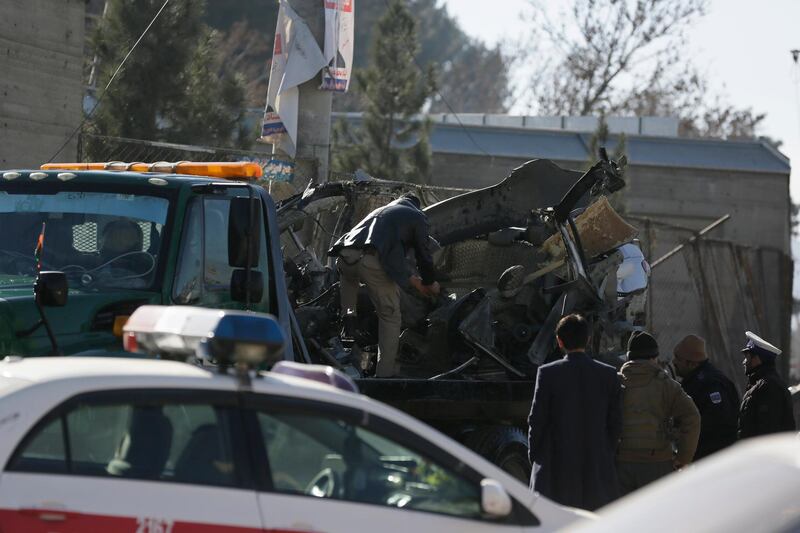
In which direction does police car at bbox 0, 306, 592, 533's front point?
to the viewer's right

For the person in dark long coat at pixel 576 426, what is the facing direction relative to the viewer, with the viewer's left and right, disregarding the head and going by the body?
facing away from the viewer

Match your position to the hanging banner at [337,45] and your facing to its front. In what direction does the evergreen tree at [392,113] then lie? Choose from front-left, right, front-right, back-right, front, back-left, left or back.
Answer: back

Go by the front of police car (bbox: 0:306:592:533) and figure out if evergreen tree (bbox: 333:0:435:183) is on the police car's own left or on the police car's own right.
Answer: on the police car's own left

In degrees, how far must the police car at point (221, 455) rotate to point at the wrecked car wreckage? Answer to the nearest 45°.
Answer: approximately 90° to its left

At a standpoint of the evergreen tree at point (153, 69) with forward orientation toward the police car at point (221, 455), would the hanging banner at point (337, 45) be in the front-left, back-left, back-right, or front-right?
front-left

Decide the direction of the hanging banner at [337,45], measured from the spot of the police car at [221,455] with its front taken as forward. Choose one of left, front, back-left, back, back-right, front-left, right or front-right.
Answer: left

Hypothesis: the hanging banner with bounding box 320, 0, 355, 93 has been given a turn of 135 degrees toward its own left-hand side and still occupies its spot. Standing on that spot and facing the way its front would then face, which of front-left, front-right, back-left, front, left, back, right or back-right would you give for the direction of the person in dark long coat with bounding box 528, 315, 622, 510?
back-right

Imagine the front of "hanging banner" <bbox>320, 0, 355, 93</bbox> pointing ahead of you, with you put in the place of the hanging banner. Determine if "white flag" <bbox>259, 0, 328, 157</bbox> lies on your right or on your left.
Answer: on your right

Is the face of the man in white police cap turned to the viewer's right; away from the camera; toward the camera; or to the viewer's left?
to the viewer's left

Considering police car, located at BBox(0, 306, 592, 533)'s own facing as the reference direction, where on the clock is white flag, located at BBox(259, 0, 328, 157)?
The white flag is roughly at 9 o'clock from the police car.

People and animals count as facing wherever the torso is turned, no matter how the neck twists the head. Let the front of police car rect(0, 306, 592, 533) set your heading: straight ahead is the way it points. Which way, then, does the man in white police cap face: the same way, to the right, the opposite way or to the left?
the opposite way

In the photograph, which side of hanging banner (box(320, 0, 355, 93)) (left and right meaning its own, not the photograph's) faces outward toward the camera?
front

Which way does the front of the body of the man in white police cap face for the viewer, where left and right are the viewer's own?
facing to the left of the viewer

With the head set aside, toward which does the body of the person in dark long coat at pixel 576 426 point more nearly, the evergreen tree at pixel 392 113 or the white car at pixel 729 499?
the evergreen tree

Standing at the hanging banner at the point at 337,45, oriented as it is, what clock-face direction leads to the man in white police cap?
The man in white police cap is roughly at 11 o'clock from the hanging banner.

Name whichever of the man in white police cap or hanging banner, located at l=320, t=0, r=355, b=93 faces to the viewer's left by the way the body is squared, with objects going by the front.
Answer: the man in white police cap
